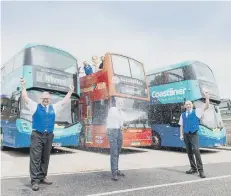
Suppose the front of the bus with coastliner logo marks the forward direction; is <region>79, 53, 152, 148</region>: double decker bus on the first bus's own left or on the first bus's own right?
on the first bus's own right

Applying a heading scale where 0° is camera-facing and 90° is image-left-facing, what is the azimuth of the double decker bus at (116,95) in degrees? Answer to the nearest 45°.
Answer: approximately 315°

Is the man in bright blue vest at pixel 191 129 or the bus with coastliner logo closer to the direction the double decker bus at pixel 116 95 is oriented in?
the man in bright blue vest

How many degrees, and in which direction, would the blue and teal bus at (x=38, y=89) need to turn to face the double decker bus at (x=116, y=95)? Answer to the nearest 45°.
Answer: approximately 45° to its left

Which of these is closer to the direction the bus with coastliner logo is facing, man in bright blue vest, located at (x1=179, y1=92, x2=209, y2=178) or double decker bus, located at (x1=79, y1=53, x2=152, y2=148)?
the man in bright blue vest

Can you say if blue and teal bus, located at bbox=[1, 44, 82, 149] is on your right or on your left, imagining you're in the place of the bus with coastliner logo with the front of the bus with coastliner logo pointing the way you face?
on your right

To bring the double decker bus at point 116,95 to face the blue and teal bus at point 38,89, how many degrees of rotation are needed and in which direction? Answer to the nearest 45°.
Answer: approximately 135° to its right

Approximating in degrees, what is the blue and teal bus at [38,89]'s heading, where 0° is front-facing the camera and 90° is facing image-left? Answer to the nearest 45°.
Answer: approximately 315°

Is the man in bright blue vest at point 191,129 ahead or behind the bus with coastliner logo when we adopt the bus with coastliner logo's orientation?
ahead
